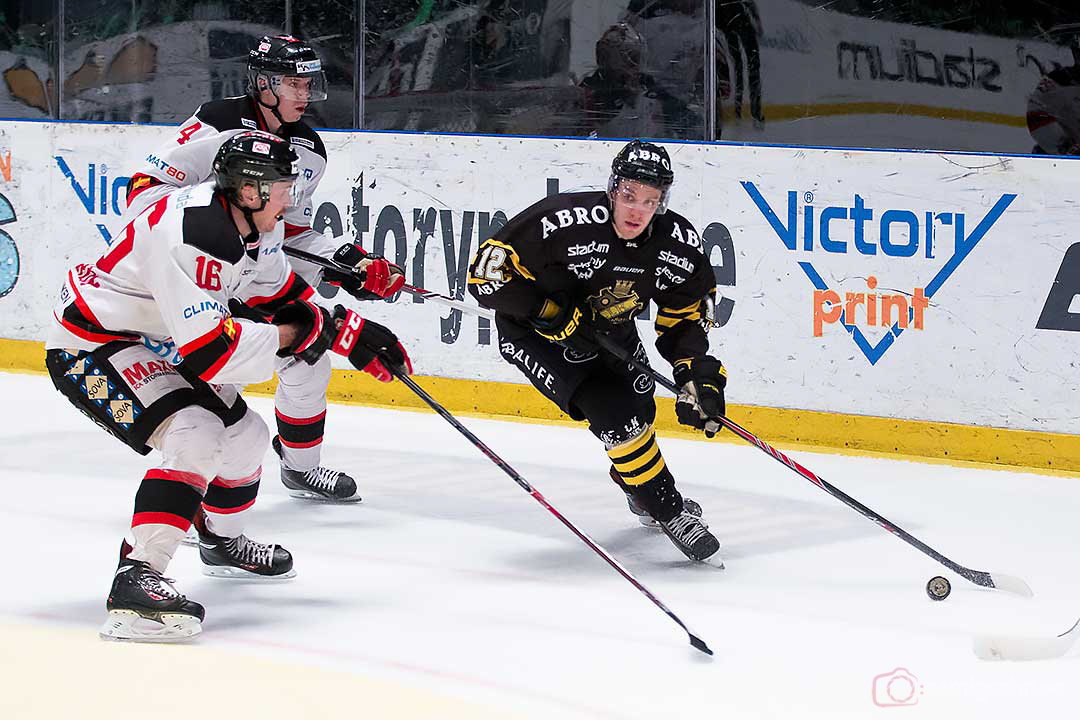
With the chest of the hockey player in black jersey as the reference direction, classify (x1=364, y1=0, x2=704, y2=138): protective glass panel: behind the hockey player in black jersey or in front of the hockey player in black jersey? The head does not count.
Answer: behind

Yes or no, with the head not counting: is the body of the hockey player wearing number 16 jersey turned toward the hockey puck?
yes

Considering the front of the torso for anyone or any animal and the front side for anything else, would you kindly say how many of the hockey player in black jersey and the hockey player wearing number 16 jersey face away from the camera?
0

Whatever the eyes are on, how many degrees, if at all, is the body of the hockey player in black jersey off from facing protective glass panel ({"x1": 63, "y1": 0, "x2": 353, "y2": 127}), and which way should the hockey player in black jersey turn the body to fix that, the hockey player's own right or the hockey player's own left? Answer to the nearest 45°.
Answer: approximately 180°

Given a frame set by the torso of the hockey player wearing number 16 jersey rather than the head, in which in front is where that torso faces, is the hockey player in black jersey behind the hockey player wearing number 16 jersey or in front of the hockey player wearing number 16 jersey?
in front

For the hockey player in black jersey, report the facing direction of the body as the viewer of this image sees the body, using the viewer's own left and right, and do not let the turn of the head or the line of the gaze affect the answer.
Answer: facing the viewer and to the right of the viewer

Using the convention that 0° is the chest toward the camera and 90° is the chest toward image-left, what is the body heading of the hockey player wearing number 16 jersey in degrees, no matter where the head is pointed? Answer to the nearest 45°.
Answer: approximately 270°

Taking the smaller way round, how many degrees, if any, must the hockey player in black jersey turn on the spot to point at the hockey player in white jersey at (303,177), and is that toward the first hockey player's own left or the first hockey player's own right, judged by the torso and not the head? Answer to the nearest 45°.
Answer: approximately 180°

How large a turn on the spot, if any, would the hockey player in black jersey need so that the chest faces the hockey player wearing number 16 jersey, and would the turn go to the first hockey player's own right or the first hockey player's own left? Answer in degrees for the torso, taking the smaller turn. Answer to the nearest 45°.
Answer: approximately 90° to the first hockey player's own right

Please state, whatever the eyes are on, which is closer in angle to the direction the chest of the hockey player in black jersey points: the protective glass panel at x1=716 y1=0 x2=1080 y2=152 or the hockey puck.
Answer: the hockey puck

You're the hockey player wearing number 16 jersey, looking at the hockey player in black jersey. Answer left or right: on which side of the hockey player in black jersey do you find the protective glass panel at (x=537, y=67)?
left

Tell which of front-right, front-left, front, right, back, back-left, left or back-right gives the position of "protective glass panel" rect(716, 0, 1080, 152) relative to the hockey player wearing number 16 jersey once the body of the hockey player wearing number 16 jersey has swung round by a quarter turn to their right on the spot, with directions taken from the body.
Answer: back-left

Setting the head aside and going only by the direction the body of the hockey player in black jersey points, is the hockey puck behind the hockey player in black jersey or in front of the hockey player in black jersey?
in front

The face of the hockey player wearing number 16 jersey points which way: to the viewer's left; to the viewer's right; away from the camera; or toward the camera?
to the viewer's right

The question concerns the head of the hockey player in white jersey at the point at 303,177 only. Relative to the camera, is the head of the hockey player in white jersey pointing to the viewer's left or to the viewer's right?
to the viewer's right
